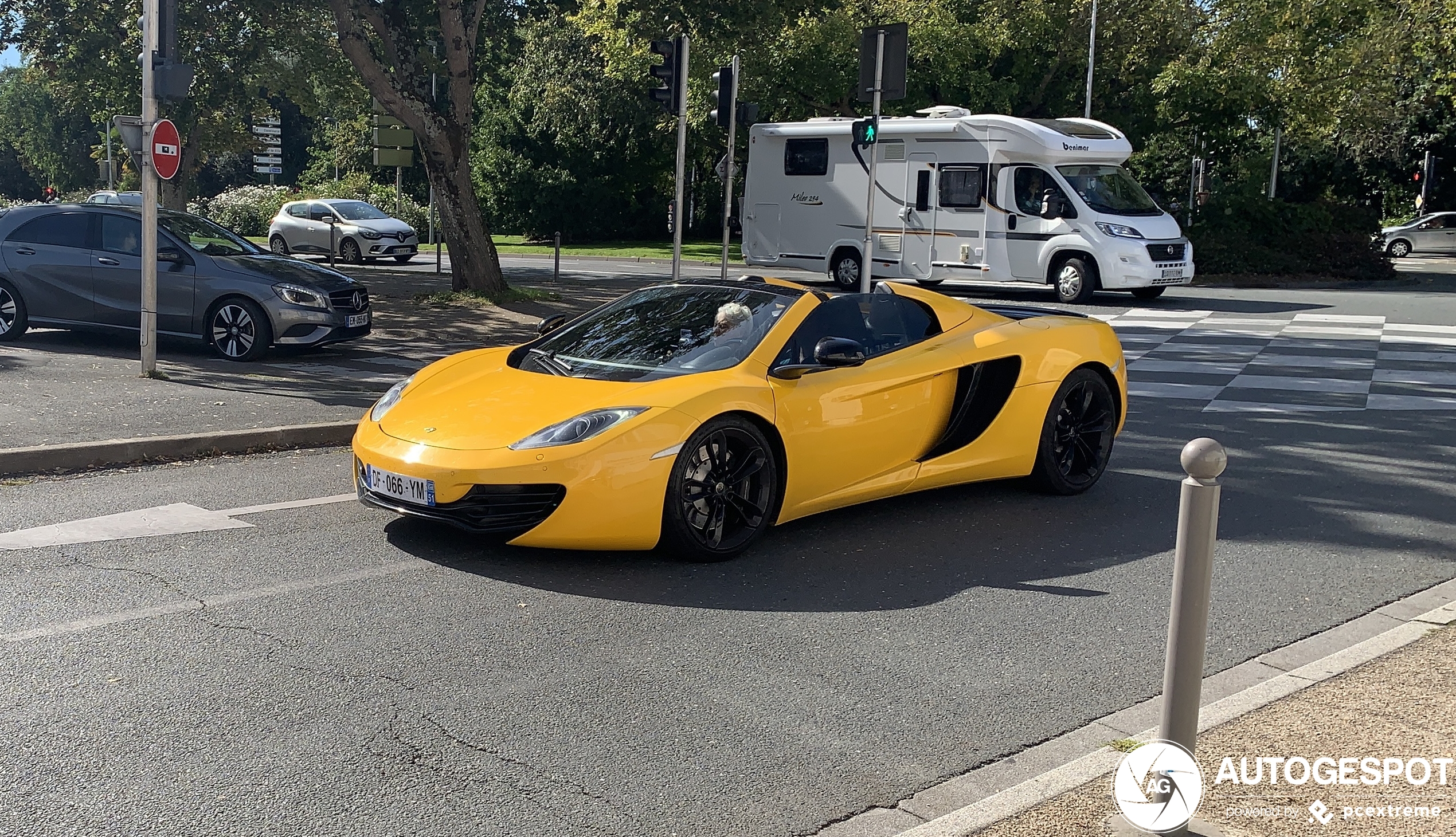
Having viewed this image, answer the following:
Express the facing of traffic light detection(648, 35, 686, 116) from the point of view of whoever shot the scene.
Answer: facing to the left of the viewer

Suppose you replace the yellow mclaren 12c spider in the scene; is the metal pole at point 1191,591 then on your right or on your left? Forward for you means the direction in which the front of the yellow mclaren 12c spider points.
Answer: on your left

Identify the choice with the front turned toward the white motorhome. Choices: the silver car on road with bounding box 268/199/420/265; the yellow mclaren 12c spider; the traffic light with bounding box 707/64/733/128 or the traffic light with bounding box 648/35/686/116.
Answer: the silver car on road

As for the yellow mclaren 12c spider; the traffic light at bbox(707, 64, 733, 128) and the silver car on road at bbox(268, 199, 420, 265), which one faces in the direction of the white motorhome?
the silver car on road

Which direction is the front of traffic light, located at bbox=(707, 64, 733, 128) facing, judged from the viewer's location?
facing to the left of the viewer

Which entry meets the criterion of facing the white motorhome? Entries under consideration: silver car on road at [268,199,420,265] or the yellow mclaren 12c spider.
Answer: the silver car on road

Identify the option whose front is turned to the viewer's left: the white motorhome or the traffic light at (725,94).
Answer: the traffic light

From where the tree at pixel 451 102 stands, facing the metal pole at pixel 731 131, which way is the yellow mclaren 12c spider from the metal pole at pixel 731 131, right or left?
right

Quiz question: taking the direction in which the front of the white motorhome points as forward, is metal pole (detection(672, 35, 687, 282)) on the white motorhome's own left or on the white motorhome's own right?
on the white motorhome's own right
